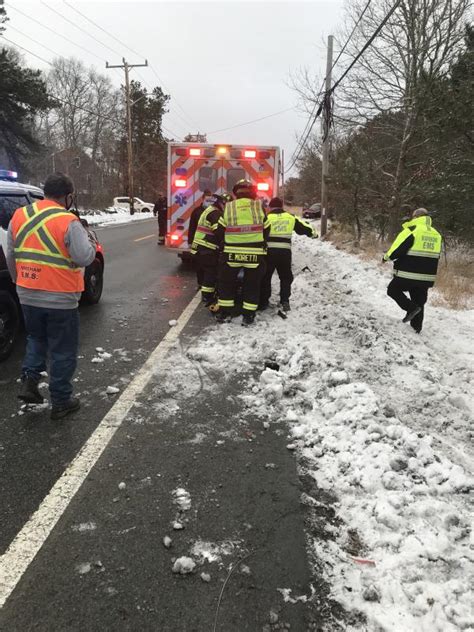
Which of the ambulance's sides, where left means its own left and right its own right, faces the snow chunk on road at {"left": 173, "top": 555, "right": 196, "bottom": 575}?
back

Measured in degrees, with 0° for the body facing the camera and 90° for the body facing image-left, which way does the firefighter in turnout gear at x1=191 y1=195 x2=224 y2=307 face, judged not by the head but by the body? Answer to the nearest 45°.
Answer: approximately 225°

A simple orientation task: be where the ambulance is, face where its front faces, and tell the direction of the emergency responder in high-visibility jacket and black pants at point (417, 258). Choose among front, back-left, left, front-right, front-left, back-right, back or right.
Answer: back-right

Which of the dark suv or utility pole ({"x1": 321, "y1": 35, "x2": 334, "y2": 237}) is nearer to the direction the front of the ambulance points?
the utility pole

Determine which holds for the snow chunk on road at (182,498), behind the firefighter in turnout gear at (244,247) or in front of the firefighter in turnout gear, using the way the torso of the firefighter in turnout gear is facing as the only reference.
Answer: behind

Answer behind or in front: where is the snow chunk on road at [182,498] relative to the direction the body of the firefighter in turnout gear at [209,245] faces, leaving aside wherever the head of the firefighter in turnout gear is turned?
behind

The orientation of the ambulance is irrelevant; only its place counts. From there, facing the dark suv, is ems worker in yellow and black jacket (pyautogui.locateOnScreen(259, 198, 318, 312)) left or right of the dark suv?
left

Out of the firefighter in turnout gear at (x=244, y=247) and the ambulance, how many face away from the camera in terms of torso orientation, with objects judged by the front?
2

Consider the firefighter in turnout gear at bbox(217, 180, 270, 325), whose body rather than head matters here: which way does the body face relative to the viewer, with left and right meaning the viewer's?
facing away from the viewer

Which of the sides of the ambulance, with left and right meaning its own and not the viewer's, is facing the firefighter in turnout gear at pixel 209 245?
back

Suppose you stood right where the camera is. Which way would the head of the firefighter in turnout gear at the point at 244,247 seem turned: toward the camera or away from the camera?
away from the camera

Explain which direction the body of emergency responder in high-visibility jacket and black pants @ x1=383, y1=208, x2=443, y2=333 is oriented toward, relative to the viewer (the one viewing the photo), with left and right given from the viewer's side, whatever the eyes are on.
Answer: facing away from the viewer and to the left of the viewer

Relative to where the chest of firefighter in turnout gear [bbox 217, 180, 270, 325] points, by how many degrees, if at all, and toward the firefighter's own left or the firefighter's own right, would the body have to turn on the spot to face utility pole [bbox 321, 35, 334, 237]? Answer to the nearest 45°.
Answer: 0° — they already face it

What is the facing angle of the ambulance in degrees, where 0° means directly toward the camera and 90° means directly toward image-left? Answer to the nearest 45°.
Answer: approximately 180°

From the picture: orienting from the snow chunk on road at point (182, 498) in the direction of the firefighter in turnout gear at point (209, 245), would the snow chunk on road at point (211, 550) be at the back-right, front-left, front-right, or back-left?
back-right

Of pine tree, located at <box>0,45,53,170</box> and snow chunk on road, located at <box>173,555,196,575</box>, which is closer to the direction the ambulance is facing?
the pine tree
